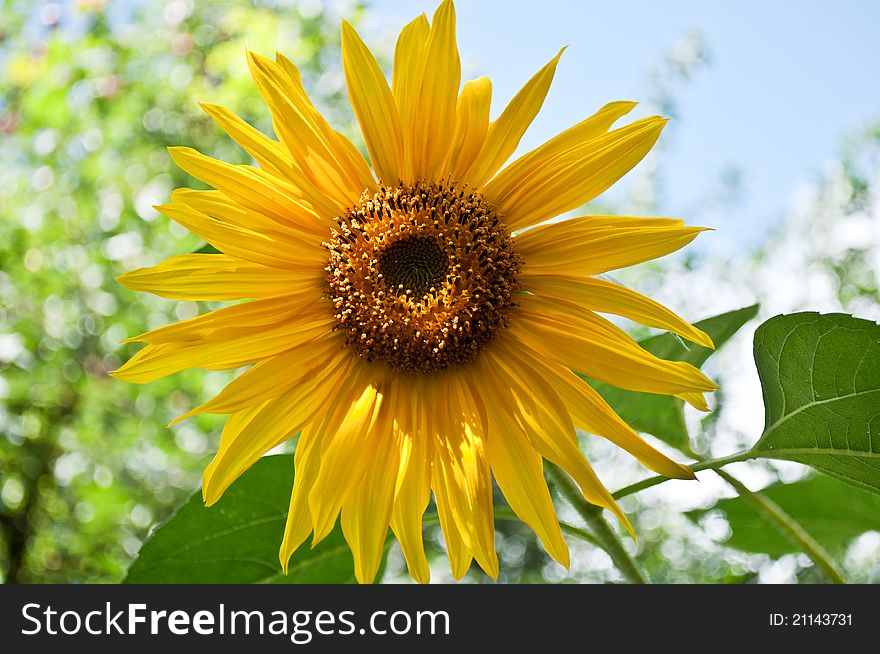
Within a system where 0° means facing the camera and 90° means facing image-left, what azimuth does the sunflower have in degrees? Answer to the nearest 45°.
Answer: approximately 0°
